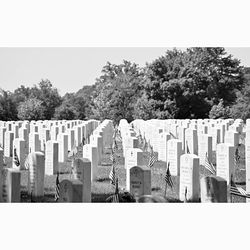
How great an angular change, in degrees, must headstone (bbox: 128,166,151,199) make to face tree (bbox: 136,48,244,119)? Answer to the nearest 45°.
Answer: approximately 135° to its right

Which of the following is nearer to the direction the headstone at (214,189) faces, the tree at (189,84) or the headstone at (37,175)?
the headstone

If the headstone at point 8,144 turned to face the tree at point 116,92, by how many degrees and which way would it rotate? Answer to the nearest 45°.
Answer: approximately 135° to its left

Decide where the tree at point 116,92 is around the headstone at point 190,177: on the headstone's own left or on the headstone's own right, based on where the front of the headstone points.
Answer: on the headstone's own right

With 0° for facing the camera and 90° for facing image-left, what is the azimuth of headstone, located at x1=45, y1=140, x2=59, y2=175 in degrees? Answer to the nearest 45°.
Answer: approximately 45°

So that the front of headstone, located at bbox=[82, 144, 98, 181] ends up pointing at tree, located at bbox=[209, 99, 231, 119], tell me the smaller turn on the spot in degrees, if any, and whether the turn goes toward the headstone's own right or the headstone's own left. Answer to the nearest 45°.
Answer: approximately 180°

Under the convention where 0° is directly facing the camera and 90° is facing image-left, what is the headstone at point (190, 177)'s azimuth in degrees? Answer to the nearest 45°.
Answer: approximately 45°
